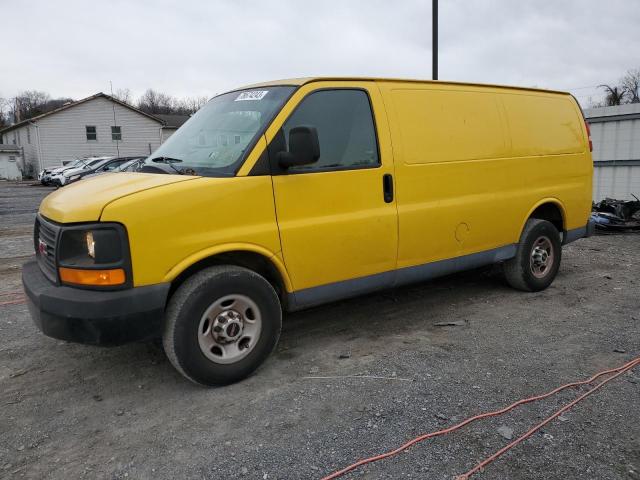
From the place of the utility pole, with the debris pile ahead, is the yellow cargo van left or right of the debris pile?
right

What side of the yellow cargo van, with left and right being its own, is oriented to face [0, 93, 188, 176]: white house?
right

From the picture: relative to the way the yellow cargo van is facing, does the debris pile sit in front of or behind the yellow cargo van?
behind

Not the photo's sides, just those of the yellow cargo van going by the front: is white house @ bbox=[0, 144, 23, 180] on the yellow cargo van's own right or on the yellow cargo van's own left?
on the yellow cargo van's own right

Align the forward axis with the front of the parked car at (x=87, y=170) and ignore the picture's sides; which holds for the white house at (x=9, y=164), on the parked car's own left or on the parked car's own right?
on the parked car's own right

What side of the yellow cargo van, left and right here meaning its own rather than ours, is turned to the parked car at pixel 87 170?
right

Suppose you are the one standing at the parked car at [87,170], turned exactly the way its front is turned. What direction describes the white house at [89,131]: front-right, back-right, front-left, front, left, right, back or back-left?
back-right

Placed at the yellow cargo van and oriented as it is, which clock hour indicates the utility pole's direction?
The utility pole is roughly at 5 o'clock from the yellow cargo van.

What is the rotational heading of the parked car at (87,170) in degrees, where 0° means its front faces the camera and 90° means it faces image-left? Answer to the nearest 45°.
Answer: approximately 45°

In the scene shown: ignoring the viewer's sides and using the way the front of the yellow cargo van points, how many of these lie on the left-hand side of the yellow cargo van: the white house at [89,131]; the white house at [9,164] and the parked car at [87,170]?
0

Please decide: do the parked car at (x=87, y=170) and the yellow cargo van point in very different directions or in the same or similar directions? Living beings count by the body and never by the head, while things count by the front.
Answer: same or similar directions

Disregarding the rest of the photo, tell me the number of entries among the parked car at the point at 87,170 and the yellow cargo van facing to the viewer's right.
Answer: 0
